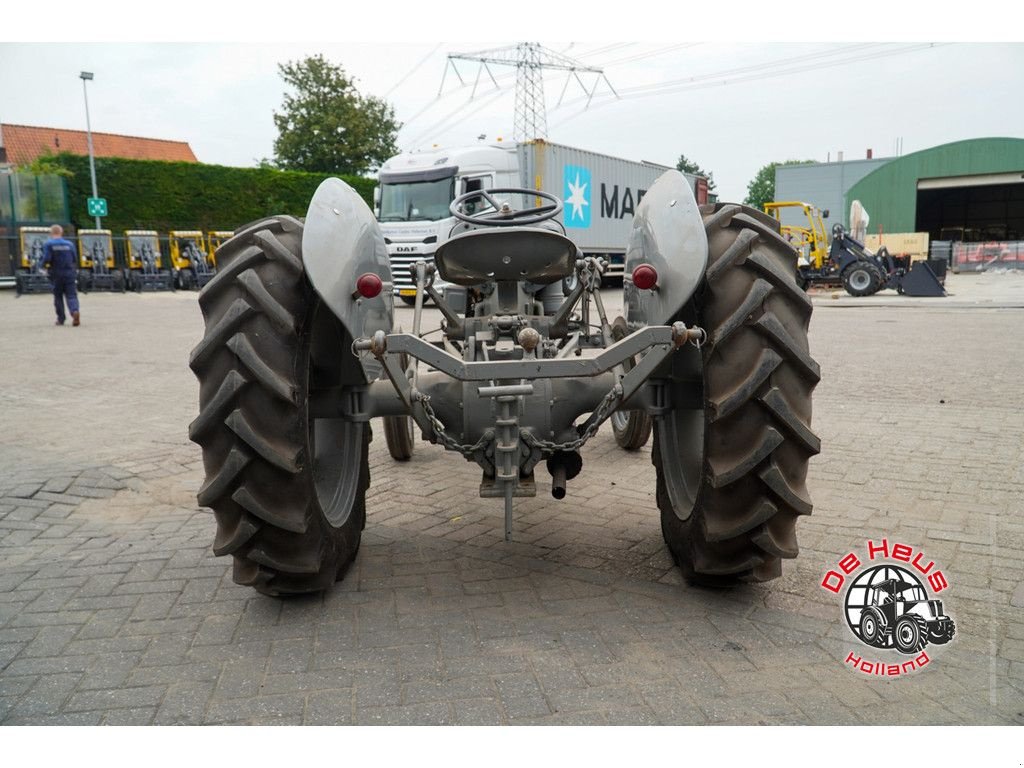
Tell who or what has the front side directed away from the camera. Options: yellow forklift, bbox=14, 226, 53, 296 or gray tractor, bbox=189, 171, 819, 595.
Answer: the gray tractor

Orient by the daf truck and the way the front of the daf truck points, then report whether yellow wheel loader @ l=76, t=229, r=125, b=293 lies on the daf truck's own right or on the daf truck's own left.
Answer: on the daf truck's own right

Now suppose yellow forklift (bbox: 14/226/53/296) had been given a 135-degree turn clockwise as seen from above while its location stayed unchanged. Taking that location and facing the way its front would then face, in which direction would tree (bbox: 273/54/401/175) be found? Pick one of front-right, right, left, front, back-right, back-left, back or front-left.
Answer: back-right

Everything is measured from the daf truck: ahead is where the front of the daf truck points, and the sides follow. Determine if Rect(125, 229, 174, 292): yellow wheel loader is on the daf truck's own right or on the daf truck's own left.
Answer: on the daf truck's own right

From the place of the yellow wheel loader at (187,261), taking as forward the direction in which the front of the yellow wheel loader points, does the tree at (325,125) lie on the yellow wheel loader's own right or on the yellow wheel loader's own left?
on the yellow wheel loader's own left

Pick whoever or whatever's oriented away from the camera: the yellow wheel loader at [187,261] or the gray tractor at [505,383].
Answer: the gray tractor

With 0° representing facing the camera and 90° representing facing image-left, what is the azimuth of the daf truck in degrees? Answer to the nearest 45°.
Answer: approximately 45°

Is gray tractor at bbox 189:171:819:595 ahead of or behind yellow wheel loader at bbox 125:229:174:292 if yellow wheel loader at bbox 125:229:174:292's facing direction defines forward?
ahead

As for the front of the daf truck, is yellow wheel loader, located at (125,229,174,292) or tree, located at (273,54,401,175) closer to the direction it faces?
the yellow wheel loader

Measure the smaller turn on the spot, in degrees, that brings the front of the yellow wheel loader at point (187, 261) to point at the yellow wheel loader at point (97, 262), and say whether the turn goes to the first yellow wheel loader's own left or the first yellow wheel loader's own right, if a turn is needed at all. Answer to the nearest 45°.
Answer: approximately 135° to the first yellow wheel loader's own right
